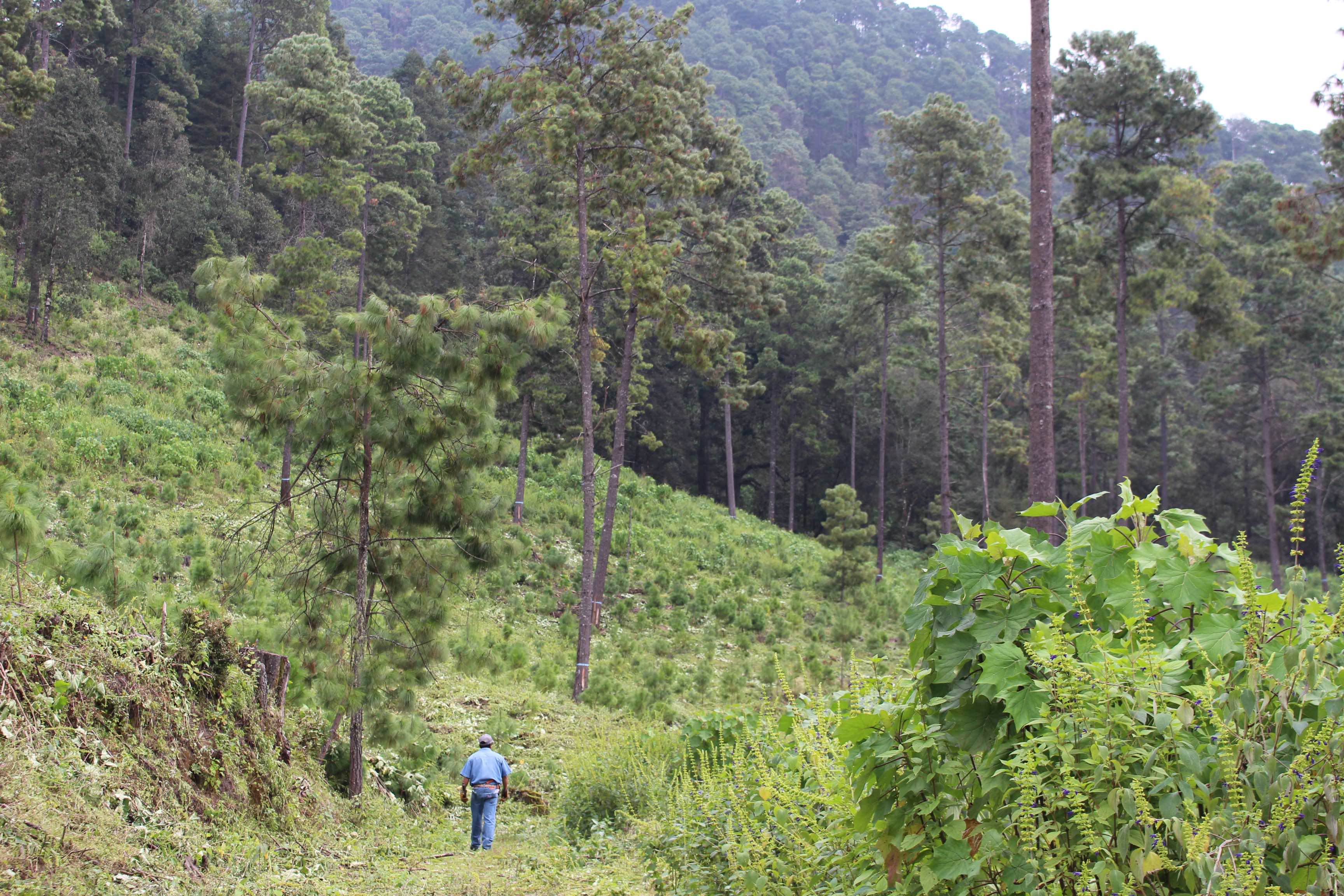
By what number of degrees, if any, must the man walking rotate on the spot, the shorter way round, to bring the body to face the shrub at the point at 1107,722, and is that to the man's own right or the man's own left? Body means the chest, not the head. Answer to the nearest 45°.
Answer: approximately 180°

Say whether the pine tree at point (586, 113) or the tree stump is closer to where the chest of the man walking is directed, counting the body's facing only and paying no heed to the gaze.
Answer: the pine tree

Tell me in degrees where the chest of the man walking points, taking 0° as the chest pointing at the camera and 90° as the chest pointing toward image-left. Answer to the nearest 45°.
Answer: approximately 180°

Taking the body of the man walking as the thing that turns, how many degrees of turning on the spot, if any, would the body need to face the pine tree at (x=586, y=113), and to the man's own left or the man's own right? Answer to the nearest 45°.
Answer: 0° — they already face it

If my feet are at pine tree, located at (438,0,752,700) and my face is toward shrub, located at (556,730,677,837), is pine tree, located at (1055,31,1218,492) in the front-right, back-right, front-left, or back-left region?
back-left
